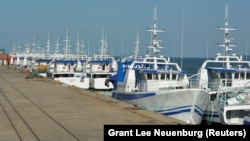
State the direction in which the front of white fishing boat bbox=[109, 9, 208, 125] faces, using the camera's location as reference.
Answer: facing the viewer and to the right of the viewer

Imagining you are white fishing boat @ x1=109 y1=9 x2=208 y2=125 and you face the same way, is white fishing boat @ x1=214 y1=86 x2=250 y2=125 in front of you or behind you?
in front
